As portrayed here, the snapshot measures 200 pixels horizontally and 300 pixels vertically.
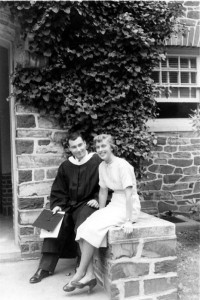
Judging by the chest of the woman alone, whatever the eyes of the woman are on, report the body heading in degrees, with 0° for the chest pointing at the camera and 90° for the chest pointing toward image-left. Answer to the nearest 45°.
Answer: approximately 45°
